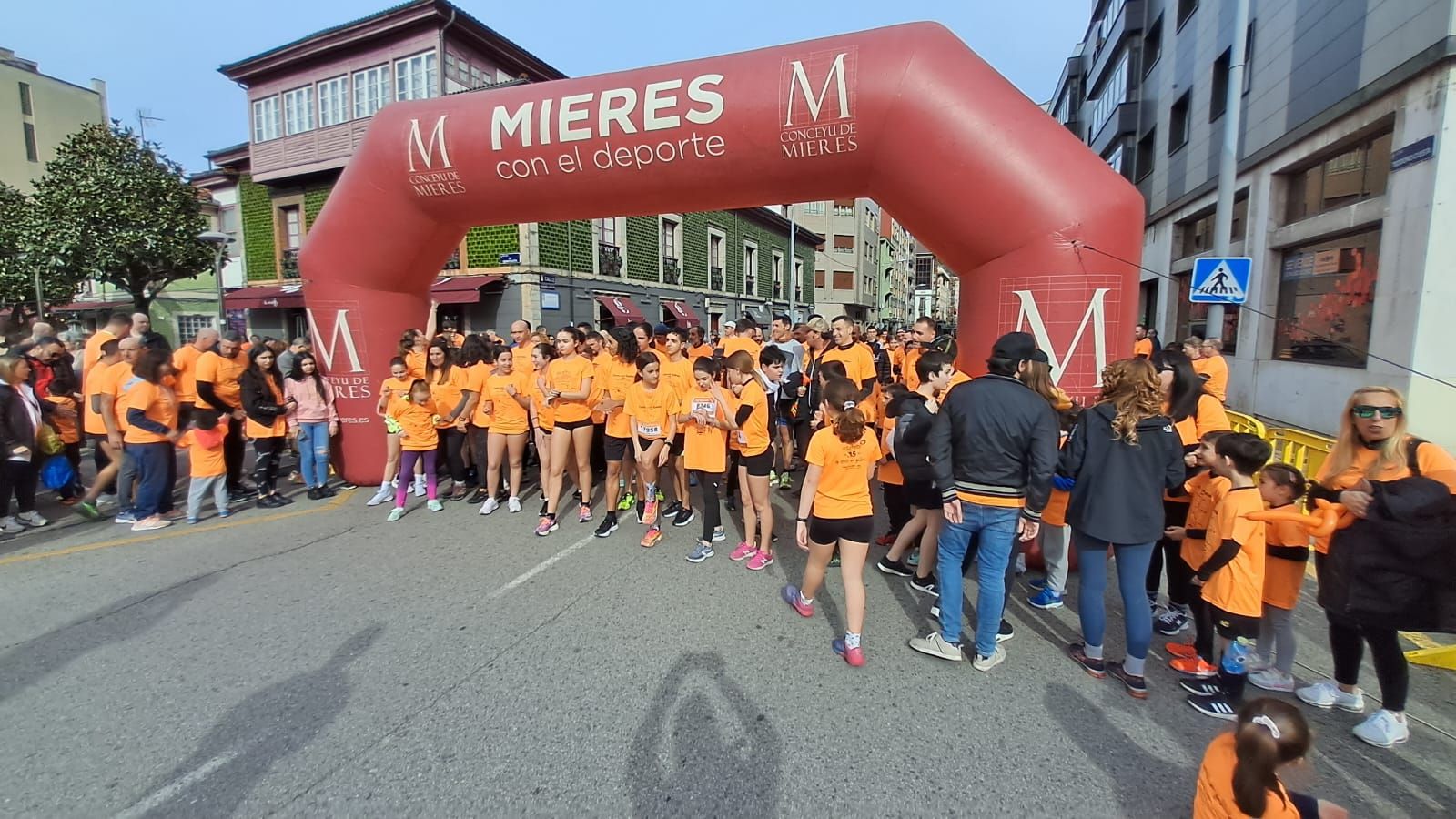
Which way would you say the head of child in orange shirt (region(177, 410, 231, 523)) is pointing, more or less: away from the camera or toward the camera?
away from the camera

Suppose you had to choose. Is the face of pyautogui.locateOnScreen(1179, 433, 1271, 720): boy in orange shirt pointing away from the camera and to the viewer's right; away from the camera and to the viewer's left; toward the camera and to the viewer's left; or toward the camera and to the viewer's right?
away from the camera and to the viewer's left

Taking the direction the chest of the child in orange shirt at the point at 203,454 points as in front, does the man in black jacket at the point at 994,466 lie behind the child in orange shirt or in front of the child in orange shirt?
behind

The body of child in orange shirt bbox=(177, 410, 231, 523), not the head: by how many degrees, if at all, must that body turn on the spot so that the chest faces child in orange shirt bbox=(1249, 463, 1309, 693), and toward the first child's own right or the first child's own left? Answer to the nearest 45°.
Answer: approximately 135° to the first child's own right

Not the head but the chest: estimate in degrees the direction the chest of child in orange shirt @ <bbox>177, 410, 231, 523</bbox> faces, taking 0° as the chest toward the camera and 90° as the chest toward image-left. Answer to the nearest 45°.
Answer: approximately 180°

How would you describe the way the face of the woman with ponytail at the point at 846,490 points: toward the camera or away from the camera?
away from the camera

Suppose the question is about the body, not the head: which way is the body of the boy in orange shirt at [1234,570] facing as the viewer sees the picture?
to the viewer's left

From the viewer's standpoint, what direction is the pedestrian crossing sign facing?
toward the camera

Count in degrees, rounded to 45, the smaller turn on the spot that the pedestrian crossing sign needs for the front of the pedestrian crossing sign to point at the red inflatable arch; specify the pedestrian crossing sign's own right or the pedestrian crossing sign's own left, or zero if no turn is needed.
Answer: approximately 45° to the pedestrian crossing sign's own right

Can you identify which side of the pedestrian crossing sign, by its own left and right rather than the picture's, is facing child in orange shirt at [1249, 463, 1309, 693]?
front

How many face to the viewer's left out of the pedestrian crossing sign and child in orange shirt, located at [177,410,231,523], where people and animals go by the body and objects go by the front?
0

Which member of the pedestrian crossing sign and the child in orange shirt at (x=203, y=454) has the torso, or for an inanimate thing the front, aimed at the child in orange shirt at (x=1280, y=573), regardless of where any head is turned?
the pedestrian crossing sign
